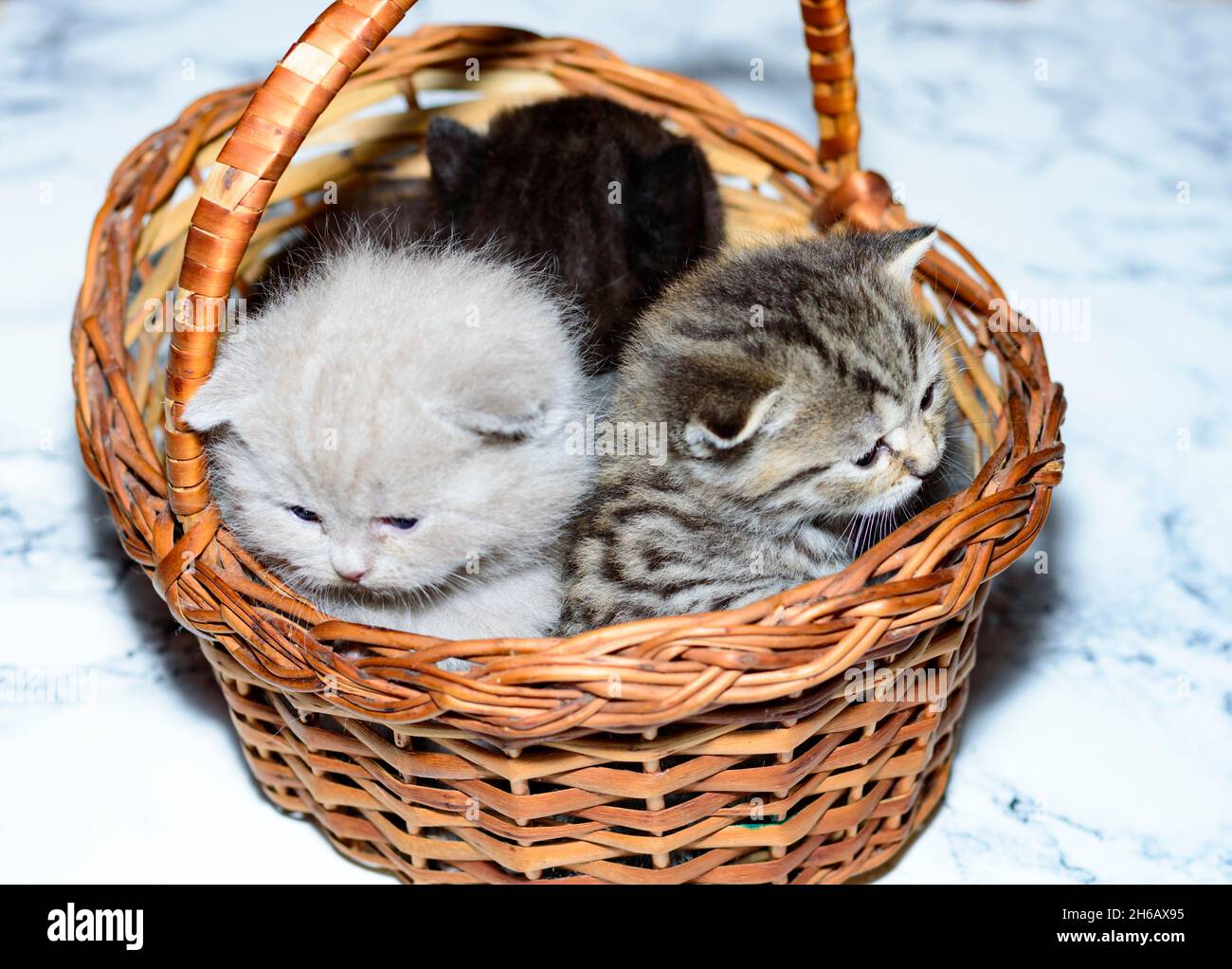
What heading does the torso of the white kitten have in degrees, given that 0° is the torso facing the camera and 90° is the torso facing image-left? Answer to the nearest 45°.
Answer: approximately 45°

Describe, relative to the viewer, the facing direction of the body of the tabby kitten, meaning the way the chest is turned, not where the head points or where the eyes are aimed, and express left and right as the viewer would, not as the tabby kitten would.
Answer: facing the viewer and to the right of the viewer
